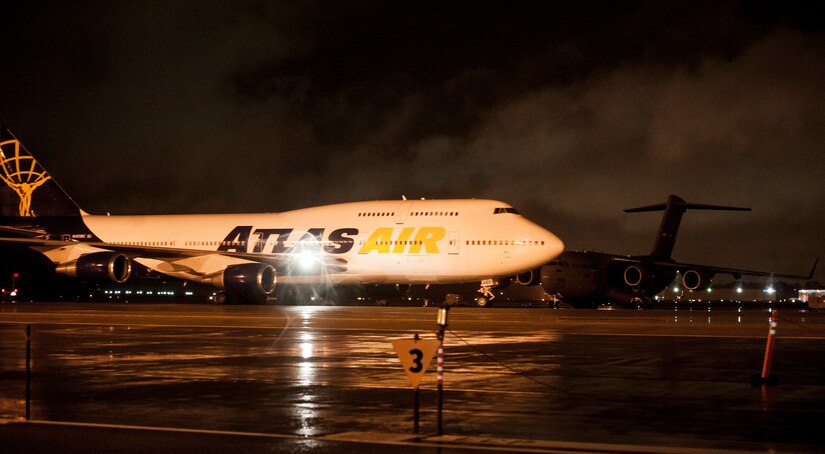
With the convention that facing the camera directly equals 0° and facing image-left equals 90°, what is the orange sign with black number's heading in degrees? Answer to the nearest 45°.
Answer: approximately 0°

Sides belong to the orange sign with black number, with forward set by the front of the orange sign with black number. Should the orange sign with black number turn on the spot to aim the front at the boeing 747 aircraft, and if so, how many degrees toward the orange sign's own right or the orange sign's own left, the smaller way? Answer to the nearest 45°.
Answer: approximately 180°

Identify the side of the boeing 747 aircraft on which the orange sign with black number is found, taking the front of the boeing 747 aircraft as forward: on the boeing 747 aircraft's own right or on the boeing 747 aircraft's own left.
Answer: on the boeing 747 aircraft's own right

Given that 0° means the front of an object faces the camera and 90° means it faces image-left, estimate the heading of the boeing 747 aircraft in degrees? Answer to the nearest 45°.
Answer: approximately 315°

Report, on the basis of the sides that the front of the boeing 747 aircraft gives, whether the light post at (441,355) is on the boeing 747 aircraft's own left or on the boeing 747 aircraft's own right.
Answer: on the boeing 747 aircraft's own right

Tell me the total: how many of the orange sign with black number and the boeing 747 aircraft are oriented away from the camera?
0
